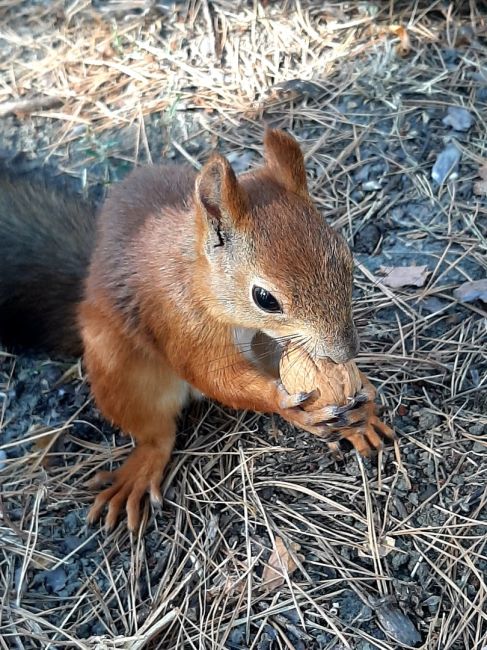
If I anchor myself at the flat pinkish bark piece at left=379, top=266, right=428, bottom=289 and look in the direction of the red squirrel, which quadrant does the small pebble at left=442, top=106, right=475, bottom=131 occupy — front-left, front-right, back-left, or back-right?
back-right

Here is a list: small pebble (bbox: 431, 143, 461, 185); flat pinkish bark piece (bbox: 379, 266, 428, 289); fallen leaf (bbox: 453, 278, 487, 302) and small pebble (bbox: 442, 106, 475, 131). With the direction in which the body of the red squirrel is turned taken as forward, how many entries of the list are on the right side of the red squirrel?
0

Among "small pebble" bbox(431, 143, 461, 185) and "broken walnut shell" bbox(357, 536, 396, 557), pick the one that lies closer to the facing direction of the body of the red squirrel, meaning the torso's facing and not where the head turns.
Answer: the broken walnut shell

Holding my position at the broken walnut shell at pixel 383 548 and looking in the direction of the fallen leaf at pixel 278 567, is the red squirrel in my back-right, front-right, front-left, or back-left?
front-right

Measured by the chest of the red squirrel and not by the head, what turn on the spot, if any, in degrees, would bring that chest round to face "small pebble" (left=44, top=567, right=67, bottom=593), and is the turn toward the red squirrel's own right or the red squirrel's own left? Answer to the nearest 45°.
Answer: approximately 90° to the red squirrel's own right

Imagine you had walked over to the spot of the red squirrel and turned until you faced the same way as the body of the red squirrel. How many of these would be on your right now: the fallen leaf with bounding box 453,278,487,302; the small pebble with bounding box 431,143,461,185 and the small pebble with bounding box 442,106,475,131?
0

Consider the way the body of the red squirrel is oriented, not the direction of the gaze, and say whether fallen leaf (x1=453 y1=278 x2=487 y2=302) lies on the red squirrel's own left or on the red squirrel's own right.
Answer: on the red squirrel's own left

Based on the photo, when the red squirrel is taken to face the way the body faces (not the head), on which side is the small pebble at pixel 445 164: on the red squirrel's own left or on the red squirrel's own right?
on the red squirrel's own left

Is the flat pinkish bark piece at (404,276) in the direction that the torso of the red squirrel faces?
no

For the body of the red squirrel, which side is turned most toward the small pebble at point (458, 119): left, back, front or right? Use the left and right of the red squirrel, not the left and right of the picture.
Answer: left

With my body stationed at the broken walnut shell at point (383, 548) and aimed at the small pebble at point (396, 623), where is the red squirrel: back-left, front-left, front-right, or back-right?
back-right
